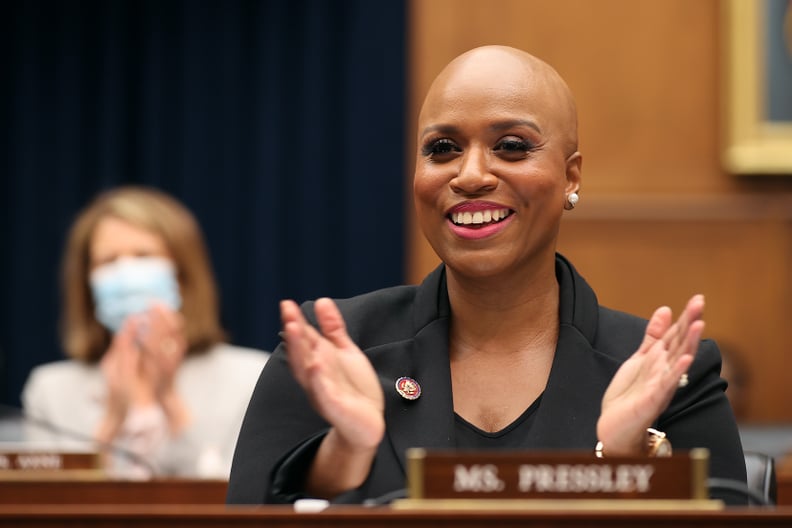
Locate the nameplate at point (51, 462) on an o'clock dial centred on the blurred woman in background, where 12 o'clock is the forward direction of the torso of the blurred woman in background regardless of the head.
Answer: The nameplate is roughly at 12 o'clock from the blurred woman in background.

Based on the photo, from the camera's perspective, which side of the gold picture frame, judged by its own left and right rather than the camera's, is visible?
front

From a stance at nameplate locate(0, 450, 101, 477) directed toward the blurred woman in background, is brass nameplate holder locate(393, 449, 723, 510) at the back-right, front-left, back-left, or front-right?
back-right

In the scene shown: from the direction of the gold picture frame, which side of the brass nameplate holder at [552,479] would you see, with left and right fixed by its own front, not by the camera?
back

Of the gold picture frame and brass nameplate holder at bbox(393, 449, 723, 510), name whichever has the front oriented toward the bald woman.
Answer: the gold picture frame

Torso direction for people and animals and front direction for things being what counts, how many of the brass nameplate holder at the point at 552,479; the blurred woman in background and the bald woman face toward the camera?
3

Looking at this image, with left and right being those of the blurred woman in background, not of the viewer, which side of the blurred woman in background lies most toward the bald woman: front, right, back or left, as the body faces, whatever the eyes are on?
front

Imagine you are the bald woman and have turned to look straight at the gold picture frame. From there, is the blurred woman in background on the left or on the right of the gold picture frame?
left

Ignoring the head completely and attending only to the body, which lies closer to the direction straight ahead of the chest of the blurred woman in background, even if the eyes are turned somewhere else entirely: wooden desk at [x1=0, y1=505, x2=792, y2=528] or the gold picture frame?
the wooden desk

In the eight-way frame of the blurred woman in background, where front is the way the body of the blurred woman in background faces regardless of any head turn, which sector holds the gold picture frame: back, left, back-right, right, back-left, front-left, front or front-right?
left

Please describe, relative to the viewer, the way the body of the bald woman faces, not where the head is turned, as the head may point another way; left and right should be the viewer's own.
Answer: facing the viewer
